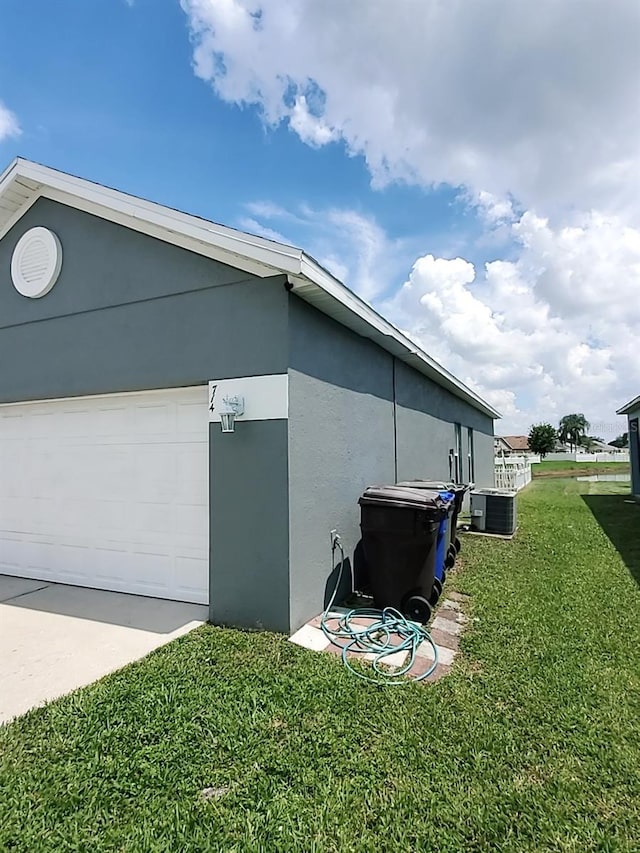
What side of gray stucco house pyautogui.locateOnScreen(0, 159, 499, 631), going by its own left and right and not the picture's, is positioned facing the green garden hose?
left

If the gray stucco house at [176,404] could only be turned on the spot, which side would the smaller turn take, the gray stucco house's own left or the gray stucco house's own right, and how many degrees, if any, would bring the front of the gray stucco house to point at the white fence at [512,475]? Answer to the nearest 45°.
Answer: approximately 180°

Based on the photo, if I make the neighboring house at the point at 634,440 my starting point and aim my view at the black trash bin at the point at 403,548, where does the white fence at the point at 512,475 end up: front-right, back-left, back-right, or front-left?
back-right

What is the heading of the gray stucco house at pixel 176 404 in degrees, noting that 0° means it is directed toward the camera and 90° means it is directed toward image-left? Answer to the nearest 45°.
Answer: approximately 45°

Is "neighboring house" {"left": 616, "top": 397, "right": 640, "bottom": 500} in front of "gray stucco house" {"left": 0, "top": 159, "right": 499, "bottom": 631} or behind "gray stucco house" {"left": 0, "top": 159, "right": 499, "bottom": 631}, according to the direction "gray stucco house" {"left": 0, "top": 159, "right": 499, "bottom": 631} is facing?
behind
